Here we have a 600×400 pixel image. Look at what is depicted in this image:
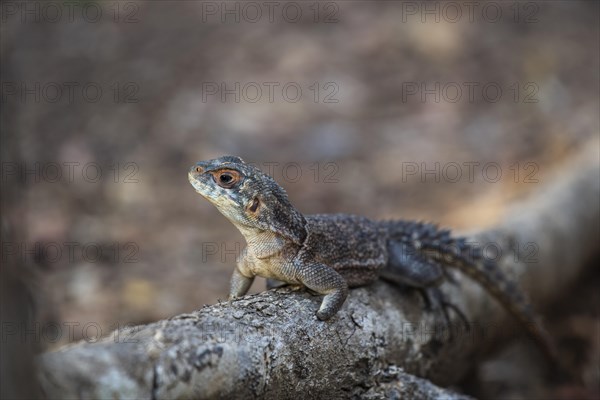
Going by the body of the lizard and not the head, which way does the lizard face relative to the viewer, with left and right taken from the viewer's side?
facing the viewer and to the left of the viewer
